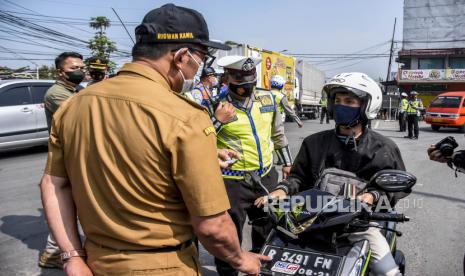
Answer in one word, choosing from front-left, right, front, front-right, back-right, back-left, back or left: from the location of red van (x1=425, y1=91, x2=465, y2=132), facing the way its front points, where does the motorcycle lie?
front-left

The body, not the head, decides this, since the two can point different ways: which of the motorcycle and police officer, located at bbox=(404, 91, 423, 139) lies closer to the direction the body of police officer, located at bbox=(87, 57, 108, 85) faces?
the motorcycle

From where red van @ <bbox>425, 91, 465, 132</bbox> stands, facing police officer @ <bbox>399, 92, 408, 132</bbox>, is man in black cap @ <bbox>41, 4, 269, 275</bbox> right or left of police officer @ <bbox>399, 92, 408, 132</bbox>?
left

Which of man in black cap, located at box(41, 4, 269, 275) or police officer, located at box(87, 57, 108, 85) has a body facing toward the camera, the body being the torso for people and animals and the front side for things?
the police officer

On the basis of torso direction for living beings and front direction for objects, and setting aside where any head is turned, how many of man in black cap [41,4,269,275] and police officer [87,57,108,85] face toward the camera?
1

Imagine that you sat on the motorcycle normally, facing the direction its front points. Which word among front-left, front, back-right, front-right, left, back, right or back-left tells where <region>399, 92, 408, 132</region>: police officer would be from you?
back-right

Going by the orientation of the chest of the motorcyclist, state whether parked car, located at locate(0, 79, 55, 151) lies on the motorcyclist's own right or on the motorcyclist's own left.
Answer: on the motorcyclist's own right

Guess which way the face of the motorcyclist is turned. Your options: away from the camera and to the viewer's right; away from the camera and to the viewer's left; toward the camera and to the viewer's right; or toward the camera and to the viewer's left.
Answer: toward the camera and to the viewer's left

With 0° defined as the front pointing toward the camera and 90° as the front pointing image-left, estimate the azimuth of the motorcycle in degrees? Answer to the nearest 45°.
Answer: approximately 45°

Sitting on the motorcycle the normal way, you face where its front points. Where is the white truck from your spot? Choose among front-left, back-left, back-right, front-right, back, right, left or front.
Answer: back-right

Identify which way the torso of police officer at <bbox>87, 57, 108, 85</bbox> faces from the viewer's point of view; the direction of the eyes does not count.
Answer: toward the camera

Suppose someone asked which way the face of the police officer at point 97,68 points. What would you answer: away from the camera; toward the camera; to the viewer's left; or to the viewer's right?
toward the camera

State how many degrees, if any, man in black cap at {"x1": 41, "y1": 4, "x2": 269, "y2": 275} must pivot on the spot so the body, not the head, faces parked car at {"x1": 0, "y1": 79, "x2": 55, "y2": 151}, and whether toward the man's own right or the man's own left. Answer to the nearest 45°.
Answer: approximately 45° to the man's own left

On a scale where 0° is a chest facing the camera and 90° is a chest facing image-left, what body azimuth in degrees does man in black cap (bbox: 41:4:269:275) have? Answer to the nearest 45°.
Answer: approximately 225°
